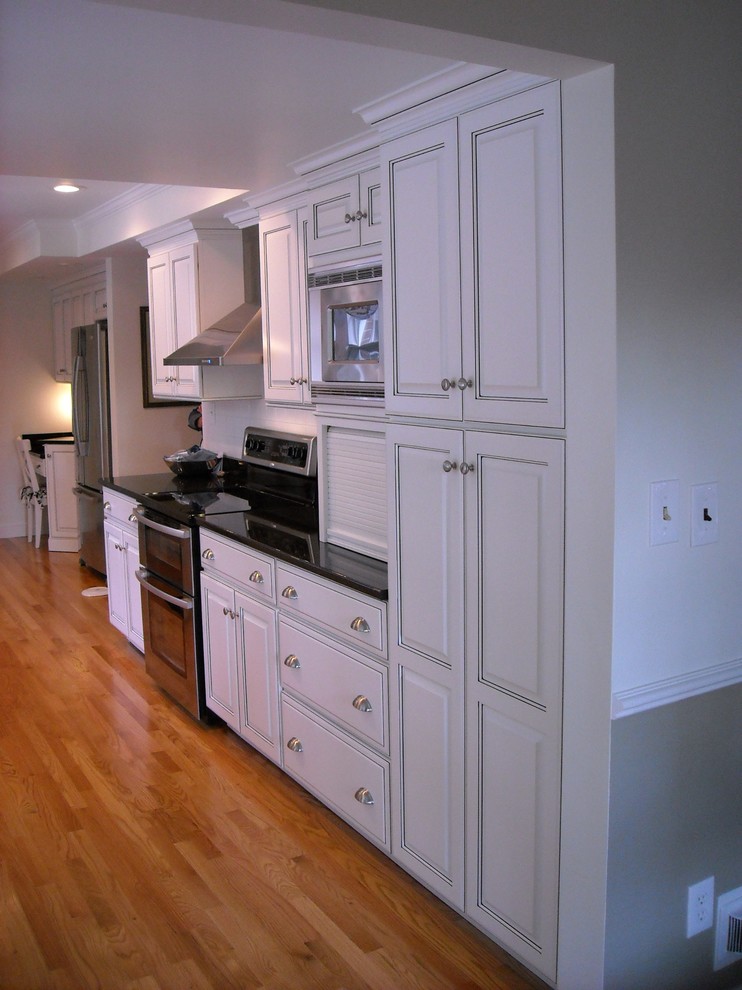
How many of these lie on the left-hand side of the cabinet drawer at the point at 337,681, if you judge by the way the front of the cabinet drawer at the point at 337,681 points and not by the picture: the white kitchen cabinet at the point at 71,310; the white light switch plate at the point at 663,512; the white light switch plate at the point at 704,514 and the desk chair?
2
